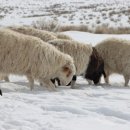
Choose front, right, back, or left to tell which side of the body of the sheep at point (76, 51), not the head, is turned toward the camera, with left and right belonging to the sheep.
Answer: right

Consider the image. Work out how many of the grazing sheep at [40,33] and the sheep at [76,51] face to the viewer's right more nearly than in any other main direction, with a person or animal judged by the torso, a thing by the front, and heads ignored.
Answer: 2

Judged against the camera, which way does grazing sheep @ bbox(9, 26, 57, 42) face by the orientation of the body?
to the viewer's right

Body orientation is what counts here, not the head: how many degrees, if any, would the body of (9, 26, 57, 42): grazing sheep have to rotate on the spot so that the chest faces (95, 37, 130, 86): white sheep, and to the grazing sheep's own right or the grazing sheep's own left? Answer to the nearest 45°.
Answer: approximately 45° to the grazing sheep's own right

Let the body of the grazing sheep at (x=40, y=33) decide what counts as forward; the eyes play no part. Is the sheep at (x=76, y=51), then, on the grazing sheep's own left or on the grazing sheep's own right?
on the grazing sheep's own right

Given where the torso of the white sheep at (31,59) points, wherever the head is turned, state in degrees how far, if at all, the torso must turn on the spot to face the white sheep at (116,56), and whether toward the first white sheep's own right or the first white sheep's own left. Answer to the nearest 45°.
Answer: approximately 45° to the first white sheep's own left

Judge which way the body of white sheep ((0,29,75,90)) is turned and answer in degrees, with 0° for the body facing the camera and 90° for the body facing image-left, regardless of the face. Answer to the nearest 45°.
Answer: approximately 270°

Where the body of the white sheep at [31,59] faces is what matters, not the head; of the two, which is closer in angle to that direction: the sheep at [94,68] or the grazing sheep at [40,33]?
the sheep

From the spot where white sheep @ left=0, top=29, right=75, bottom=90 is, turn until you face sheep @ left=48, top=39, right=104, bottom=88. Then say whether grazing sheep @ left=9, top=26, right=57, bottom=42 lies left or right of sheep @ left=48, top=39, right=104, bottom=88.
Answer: left

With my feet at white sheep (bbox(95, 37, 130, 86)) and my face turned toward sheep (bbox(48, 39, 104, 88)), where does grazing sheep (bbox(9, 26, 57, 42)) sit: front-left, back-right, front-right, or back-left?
front-right

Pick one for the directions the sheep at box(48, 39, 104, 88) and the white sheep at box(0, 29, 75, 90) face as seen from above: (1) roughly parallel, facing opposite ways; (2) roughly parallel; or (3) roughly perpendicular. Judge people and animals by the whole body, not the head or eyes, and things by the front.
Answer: roughly parallel
